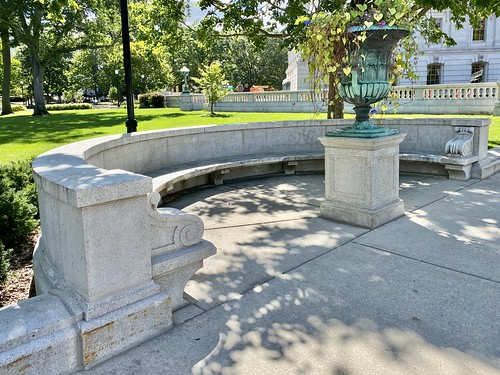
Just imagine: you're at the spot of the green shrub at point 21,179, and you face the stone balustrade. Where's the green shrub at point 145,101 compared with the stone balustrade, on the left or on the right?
left

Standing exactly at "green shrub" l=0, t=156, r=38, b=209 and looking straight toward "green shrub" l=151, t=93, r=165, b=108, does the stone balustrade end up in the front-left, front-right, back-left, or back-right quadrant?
front-right

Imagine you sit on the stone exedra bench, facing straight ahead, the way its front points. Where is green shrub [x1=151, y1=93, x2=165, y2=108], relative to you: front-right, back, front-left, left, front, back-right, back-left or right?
back-left

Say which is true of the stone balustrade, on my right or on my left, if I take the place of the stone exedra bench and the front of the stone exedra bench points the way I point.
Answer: on my left

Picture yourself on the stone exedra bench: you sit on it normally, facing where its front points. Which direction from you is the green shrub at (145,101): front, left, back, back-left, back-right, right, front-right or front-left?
back-left

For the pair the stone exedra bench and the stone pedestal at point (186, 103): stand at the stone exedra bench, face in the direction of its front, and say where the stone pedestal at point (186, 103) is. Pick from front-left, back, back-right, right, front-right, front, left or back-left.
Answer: back-left

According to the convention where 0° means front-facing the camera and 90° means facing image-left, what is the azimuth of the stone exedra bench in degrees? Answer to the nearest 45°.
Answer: approximately 315°
